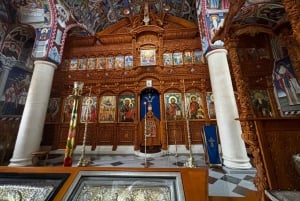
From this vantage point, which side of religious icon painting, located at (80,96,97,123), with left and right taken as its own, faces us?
front

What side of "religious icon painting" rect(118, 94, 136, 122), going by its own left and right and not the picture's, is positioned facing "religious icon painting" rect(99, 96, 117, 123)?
right

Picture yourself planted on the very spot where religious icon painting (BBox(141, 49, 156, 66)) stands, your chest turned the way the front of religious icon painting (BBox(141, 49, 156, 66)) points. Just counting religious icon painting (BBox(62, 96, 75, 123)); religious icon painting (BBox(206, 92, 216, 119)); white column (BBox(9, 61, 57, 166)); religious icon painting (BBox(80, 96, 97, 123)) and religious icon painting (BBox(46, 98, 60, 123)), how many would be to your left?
1

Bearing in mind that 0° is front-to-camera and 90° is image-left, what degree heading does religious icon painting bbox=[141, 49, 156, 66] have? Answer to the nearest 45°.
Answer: approximately 0°

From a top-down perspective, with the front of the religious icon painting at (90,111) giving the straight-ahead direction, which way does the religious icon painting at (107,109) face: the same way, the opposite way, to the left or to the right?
the same way

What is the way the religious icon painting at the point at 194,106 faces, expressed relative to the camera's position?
facing the viewer

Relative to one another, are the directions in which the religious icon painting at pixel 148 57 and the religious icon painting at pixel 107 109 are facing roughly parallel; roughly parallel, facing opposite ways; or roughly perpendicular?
roughly parallel

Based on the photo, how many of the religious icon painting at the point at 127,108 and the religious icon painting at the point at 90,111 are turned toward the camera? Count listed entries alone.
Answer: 2

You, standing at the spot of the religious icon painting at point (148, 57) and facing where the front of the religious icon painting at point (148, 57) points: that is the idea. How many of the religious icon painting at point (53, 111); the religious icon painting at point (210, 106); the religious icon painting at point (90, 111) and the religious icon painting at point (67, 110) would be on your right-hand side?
3

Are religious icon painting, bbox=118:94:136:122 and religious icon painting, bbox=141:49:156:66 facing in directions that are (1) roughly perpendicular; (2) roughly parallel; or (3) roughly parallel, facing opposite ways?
roughly parallel

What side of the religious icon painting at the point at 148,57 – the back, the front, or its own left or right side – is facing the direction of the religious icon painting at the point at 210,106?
left

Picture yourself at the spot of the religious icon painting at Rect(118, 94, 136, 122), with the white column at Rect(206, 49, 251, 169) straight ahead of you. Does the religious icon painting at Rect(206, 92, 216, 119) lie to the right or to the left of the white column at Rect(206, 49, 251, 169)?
left
